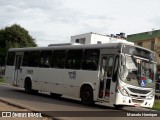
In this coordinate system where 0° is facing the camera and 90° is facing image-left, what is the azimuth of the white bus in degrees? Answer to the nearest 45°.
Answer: approximately 315°
